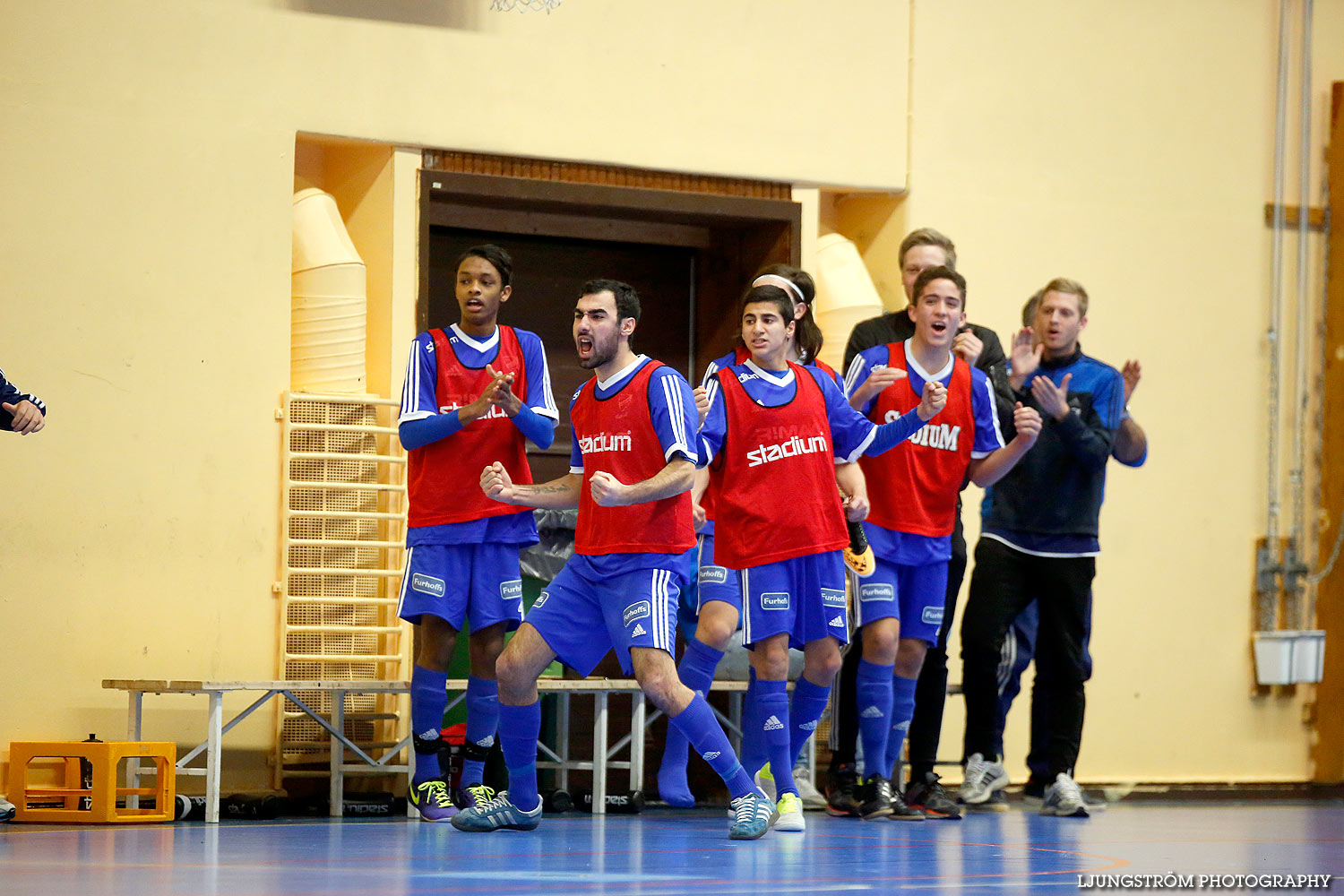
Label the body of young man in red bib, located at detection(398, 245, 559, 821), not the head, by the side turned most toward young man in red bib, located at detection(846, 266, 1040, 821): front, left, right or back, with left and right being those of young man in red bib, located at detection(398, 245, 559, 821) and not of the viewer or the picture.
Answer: left

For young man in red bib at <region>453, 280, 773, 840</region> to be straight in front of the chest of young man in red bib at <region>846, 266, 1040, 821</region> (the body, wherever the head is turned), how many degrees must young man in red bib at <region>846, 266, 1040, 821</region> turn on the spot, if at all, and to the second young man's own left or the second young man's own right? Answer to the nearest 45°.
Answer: approximately 45° to the second young man's own right

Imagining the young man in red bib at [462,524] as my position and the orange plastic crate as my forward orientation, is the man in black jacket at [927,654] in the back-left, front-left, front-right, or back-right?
back-right

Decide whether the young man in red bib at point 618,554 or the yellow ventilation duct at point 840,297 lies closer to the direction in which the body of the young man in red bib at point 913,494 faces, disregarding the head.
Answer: the young man in red bib

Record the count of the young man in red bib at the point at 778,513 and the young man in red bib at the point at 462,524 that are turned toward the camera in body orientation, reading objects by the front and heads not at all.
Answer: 2

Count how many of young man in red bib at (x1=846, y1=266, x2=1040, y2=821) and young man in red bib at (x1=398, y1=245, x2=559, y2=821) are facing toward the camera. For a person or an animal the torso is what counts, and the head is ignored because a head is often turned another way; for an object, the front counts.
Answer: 2

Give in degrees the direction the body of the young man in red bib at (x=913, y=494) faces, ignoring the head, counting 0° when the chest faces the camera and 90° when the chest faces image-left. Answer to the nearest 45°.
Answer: approximately 0°

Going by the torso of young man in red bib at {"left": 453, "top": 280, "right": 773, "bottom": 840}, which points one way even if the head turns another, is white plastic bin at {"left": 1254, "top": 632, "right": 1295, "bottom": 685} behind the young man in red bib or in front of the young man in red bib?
behind

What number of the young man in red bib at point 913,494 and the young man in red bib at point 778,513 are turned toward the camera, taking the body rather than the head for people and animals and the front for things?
2

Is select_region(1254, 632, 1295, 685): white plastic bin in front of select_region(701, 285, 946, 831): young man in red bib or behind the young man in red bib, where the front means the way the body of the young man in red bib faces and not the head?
behind
